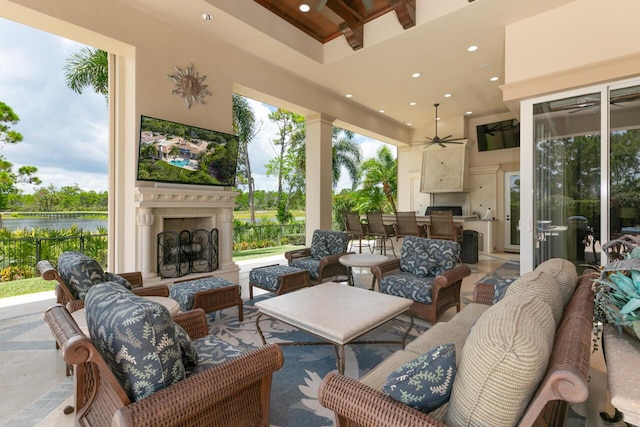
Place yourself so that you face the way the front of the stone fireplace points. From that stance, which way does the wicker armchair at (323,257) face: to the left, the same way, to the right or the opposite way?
to the right

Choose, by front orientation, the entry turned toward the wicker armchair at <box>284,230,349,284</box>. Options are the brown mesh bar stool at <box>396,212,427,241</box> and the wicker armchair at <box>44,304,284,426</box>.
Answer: the wicker armchair at <box>44,304,284,426</box>

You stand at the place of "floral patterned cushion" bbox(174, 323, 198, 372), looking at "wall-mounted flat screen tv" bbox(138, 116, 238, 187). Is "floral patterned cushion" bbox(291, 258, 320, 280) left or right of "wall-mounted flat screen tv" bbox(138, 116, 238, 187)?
right

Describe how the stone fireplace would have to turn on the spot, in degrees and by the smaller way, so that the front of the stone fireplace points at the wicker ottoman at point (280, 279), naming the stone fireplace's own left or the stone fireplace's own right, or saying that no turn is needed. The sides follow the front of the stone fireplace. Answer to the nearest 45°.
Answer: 0° — it already faces it

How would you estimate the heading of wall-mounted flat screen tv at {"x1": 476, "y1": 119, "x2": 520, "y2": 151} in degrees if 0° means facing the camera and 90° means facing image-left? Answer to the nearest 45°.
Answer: approximately 45°

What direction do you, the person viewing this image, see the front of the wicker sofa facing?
facing away from the viewer and to the left of the viewer

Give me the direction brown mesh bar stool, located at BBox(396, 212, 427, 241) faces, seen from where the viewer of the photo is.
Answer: facing away from the viewer and to the right of the viewer

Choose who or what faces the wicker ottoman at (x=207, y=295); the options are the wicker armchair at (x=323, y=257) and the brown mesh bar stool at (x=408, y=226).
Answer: the wicker armchair at (x=323, y=257)

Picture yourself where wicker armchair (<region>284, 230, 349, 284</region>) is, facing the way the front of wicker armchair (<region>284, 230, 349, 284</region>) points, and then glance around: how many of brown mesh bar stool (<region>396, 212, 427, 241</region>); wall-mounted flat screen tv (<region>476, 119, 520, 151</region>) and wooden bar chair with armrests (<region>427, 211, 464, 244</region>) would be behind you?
3

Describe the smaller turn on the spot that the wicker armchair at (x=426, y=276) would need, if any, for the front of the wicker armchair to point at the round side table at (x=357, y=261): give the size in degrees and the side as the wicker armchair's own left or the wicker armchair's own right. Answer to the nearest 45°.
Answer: approximately 90° to the wicker armchair's own right

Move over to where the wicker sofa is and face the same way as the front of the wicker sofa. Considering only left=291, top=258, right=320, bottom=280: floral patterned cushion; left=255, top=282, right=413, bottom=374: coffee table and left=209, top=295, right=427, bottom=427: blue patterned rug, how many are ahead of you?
3

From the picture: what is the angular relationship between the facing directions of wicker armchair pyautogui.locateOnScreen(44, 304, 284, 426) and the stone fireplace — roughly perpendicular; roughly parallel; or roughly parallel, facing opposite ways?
roughly perpendicular

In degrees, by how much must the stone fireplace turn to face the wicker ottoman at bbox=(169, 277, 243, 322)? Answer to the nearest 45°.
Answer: approximately 45° to its right

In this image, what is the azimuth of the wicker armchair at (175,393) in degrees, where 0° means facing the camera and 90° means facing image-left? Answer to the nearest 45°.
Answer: approximately 225°
